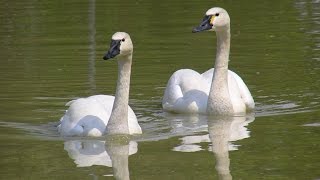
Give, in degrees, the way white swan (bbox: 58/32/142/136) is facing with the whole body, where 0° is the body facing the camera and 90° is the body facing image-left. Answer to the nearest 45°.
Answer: approximately 315°

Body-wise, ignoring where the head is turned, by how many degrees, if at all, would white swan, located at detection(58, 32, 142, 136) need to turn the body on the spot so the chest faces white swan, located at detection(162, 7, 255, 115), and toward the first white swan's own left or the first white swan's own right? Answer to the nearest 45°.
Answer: approximately 90° to the first white swan's own left
